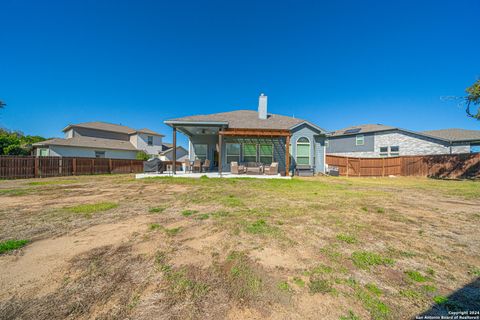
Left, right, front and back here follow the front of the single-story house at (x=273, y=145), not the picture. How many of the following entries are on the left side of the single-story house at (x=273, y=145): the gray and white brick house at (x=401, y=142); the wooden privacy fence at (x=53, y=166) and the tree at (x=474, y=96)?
1

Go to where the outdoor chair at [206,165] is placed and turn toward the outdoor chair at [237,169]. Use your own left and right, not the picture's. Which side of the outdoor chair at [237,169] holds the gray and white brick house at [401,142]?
left

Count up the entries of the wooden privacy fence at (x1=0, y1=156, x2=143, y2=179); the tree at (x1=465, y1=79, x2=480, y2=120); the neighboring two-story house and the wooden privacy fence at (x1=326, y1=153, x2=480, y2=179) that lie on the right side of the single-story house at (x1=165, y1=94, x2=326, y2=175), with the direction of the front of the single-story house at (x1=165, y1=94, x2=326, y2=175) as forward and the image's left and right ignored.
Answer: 2

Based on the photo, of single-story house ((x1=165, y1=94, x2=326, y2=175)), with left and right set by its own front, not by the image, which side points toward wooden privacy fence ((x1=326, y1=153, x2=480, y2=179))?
right

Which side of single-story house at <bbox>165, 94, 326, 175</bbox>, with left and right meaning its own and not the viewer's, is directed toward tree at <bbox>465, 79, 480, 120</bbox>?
right

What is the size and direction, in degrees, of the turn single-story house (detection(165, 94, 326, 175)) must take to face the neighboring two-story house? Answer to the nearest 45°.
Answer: approximately 45° to its left

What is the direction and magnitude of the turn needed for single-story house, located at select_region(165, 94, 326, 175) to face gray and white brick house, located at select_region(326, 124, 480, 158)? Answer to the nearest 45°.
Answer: approximately 45° to its right

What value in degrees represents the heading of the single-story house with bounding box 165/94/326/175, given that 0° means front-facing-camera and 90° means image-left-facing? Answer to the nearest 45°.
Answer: approximately 180°

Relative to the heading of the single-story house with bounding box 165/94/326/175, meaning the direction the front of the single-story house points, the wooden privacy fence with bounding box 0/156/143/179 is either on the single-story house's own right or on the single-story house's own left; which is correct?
on the single-story house's own left
